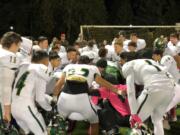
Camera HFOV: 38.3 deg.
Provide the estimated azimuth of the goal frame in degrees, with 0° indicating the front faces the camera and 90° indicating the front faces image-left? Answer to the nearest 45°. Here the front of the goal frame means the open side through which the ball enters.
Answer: approximately 0°
